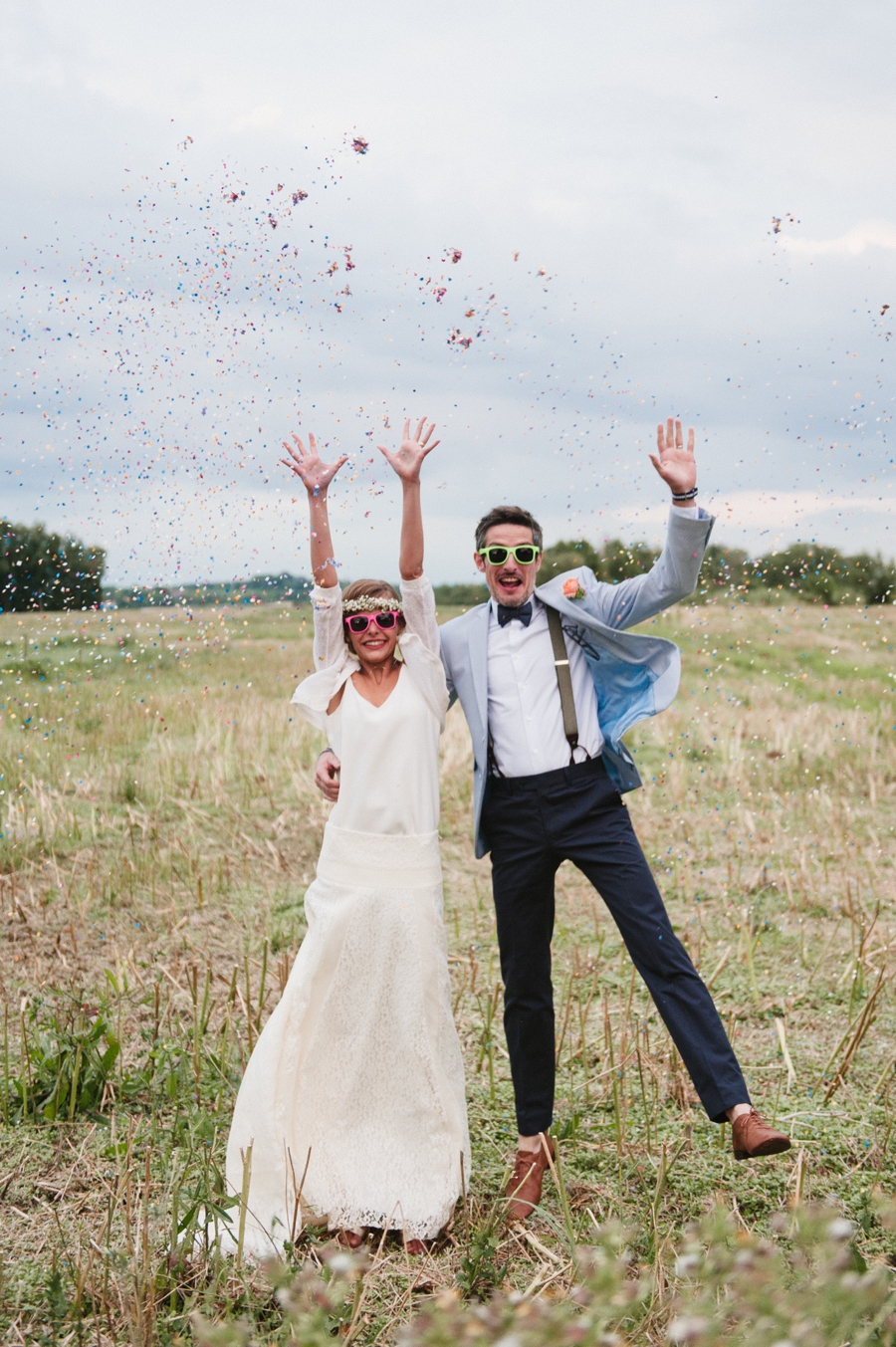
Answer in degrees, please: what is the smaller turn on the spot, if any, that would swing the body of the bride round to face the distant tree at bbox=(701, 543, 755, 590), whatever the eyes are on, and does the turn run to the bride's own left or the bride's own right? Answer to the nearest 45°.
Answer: approximately 135° to the bride's own left

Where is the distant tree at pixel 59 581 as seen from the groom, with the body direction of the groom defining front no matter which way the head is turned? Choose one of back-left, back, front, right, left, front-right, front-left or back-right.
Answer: back-right

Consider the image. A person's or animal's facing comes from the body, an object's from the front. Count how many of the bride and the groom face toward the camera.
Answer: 2

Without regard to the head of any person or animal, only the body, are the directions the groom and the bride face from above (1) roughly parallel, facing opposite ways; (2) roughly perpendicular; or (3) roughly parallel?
roughly parallel

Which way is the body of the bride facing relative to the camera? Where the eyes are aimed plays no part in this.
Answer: toward the camera

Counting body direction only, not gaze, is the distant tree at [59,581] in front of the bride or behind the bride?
behind

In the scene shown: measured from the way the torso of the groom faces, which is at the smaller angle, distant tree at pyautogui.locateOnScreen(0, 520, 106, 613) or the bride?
the bride

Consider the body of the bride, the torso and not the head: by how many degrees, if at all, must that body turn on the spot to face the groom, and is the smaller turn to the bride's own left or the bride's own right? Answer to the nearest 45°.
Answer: approximately 135° to the bride's own left

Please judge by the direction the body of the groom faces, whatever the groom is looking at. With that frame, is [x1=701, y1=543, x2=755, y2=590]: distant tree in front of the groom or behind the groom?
behind

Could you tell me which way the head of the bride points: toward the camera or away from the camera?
toward the camera
